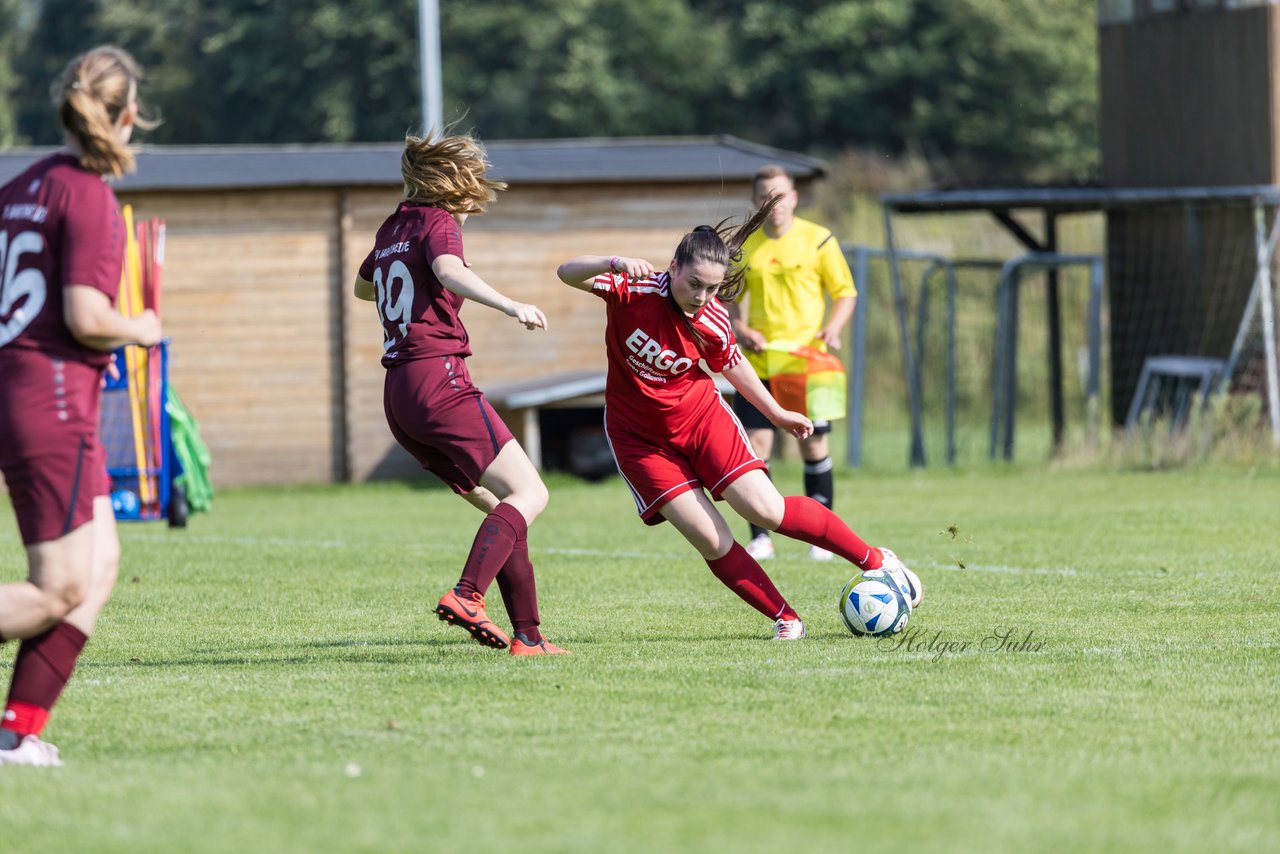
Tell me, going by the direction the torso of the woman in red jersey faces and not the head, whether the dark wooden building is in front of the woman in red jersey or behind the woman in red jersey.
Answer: behind

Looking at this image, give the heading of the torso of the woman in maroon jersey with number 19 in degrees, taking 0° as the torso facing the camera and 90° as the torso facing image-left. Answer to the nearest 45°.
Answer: approximately 225°

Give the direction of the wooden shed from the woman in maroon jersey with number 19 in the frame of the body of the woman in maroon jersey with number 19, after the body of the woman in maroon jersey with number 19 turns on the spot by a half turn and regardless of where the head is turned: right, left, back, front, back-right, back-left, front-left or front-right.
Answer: back-right

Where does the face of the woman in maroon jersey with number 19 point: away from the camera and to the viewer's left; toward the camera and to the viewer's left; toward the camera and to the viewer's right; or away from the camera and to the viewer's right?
away from the camera and to the viewer's right

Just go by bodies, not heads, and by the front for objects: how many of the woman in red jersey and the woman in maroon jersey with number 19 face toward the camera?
1

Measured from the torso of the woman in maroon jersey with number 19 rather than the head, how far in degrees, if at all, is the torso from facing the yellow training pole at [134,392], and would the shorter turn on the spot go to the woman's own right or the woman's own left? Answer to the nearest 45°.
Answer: approximately 45° to the woman's own left

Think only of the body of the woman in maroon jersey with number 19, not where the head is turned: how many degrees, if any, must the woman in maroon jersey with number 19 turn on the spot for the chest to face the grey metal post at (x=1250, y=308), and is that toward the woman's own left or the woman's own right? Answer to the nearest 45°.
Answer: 0° — they already face it
